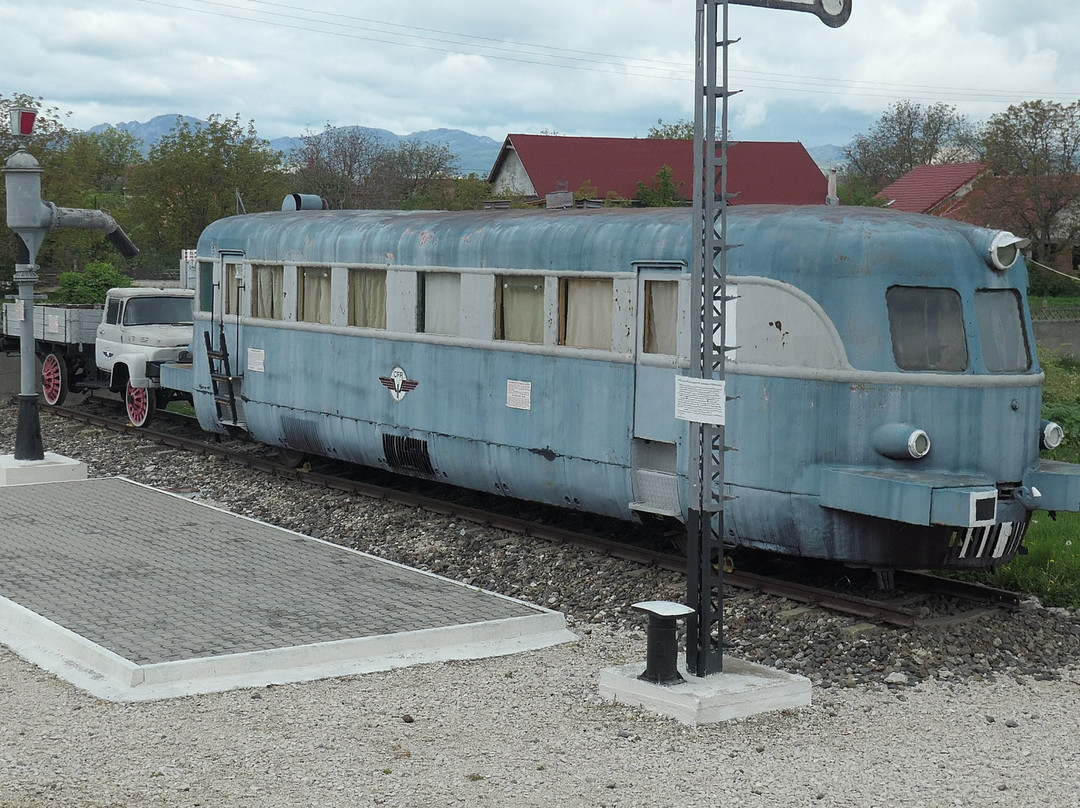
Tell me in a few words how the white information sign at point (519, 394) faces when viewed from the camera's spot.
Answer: facing the viewer

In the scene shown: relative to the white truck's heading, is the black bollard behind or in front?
in front

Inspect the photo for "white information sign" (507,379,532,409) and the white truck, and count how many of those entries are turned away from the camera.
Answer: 0

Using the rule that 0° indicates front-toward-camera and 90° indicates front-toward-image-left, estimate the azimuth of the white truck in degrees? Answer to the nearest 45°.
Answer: approximately 315°

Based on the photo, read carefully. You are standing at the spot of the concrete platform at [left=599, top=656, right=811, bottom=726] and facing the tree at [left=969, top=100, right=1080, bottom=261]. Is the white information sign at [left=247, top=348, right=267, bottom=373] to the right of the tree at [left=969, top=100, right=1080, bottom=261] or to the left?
left

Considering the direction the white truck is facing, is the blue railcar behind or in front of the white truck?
in front

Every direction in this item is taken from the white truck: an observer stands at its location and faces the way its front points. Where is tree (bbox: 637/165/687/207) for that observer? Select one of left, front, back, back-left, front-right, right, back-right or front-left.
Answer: left

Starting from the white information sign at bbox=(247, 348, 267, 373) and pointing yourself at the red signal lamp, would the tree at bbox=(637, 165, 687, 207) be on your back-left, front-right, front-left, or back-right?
back-right

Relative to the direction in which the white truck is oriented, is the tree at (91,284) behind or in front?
behind

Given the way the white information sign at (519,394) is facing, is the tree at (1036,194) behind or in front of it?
behind

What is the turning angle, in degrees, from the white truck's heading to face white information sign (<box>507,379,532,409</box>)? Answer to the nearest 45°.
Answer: approximately 45° to its right

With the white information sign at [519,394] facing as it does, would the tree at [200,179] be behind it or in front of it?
behind

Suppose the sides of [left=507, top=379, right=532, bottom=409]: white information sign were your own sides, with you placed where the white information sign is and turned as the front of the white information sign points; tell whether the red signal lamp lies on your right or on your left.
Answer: on your right

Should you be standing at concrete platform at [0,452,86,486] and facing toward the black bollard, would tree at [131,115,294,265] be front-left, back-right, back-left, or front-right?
back-left

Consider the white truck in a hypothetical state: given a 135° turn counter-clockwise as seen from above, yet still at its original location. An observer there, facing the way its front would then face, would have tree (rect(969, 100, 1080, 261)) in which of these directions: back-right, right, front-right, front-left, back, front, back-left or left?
front-right
